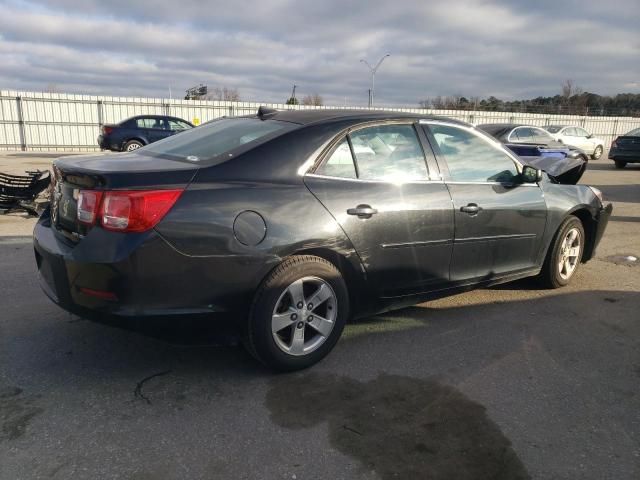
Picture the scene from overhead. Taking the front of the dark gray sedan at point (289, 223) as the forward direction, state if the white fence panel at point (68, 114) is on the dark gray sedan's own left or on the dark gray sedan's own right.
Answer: on the dark gray sedan's own left

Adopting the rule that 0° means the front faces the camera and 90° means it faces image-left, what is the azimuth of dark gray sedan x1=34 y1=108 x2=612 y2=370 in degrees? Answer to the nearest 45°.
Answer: approximately 225°

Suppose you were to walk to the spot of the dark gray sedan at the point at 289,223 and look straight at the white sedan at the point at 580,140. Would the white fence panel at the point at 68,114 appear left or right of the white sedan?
left

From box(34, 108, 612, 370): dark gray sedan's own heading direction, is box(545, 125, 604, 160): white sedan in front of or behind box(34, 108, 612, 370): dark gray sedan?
in front

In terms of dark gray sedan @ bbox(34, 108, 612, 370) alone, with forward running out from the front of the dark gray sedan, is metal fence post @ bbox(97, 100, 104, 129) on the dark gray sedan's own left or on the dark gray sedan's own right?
on the dark gray sedan's own left

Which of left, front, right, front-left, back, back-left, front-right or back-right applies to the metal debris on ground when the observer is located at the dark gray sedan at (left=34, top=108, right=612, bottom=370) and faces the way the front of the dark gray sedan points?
left

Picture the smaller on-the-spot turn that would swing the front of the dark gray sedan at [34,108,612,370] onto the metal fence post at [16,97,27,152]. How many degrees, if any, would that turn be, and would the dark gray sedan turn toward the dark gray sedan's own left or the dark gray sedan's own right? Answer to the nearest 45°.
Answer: approximately 90° to the dark gray sedan's own left
